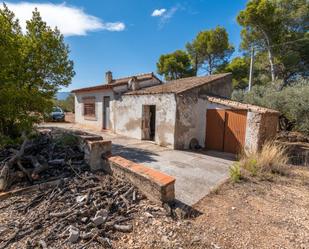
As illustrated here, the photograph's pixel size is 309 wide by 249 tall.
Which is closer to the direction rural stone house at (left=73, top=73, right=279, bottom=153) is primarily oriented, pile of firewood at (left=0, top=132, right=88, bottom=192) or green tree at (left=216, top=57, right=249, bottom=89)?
the pile of firewood

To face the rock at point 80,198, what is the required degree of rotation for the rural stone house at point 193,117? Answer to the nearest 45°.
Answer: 0° — it already faces it

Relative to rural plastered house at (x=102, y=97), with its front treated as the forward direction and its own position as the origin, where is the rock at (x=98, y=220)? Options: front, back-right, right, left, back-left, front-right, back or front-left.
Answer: front-left

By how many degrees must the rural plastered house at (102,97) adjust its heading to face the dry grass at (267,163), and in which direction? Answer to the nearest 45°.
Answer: approximately 90° to its left

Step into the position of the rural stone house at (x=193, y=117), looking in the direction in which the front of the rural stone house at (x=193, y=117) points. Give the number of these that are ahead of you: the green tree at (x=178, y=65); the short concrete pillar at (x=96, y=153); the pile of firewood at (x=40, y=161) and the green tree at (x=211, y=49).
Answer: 2

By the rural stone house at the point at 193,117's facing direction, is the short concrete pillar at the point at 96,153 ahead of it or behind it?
ahead

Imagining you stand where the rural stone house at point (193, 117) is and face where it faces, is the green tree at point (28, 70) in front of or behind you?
in front

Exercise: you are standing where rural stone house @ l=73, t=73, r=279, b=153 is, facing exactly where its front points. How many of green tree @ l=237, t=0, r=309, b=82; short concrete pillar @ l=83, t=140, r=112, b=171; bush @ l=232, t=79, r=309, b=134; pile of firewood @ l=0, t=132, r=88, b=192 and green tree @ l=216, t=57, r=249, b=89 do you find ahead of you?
2

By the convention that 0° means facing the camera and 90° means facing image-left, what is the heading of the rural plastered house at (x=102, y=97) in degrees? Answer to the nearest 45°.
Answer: approximately 45°

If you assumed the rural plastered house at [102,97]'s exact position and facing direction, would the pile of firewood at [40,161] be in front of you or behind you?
in front

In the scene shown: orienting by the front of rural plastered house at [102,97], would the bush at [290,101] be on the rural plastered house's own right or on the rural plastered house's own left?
on the rural plastered house's own left

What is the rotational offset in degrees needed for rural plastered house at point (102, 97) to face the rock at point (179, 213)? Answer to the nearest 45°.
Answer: approximately 45° to its left

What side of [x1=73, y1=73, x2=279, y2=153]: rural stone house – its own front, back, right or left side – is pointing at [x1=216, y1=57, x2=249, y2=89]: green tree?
back
